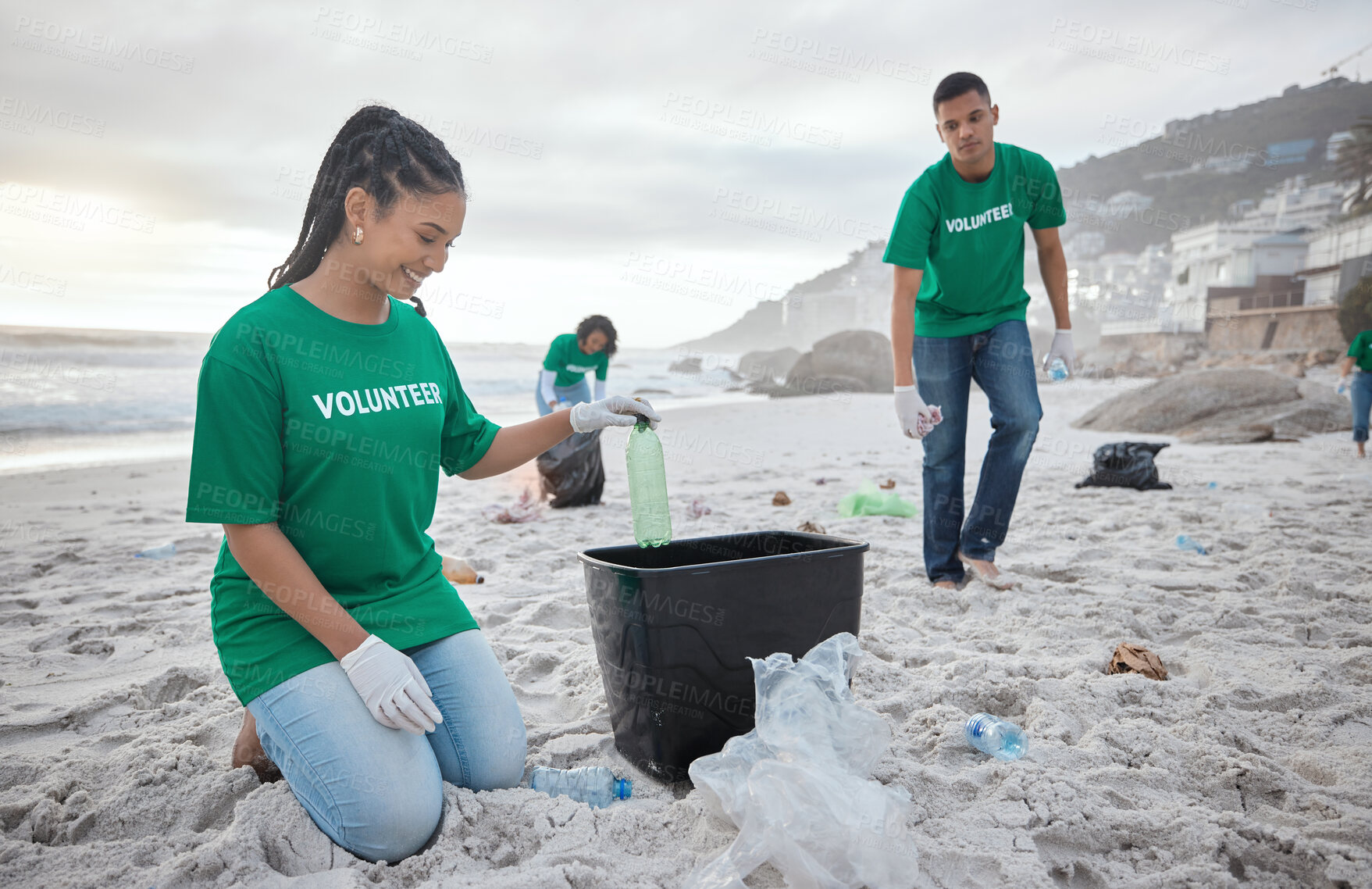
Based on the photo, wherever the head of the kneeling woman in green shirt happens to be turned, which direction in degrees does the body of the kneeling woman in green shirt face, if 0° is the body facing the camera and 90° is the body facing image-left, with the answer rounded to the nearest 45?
approximately 315°

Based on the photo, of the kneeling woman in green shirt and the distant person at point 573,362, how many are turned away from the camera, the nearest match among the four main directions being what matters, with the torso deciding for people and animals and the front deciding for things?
0

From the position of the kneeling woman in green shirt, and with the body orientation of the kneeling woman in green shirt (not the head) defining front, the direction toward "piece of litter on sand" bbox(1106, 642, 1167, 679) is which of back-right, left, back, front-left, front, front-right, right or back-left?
front-left

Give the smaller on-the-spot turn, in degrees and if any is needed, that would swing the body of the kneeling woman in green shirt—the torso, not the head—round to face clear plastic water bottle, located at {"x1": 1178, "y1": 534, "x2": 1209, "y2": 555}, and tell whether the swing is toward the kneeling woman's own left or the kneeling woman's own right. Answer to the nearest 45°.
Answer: approximately 45° to the kneeling woman's own left

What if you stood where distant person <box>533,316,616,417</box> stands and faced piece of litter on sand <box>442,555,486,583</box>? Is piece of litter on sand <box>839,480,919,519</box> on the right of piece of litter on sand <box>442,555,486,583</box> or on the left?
left

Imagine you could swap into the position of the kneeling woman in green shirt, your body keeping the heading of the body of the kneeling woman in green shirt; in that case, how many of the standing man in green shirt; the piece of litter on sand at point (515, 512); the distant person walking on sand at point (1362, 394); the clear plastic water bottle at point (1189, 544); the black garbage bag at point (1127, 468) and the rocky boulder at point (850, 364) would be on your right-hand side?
0

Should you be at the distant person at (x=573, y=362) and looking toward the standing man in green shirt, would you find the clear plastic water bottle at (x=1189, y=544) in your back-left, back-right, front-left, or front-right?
front-left

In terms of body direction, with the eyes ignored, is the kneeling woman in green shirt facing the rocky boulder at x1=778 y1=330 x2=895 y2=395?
no

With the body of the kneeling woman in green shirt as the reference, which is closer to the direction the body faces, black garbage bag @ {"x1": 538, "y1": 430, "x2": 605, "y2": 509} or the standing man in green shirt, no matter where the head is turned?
the standing man in green shirt

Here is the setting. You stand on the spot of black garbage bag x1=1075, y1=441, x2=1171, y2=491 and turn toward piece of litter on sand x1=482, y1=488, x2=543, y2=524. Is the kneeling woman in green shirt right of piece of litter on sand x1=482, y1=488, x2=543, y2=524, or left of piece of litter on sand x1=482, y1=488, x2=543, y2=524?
left

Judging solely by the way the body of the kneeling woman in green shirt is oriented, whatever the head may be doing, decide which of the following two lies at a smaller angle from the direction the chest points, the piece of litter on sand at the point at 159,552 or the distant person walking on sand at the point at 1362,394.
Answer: the distant person walking on sand

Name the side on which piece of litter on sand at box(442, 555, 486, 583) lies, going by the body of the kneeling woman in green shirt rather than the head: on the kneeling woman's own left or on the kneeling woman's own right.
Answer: on the kneeling woman's own left

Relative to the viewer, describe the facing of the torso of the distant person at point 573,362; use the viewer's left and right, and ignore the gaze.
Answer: facing the viewer and to the right of the viewer

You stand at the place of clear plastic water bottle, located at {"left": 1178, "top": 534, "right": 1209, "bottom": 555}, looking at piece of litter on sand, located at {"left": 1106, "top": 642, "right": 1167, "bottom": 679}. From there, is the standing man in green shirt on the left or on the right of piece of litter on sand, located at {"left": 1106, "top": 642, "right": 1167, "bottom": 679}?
right

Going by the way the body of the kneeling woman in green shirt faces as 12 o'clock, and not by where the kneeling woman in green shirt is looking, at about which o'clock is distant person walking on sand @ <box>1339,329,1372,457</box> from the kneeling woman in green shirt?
The distant person walking on sand is roughly at 10 o'clock from the kneeling woman in green shirt.

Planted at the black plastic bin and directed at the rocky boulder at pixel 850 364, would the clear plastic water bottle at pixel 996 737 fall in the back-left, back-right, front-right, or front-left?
front-right

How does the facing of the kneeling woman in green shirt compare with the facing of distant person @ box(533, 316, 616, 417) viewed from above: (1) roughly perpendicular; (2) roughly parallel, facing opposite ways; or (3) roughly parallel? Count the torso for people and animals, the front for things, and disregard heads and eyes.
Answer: roughly parallel

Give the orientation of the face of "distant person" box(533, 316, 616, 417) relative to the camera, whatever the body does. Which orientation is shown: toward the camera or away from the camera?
toward the camera

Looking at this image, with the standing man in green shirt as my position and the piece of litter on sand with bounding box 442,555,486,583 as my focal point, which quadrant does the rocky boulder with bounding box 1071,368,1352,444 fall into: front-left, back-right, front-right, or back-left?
back-right
